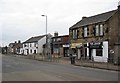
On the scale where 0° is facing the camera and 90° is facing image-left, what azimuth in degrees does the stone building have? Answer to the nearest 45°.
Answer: approximately 45°
